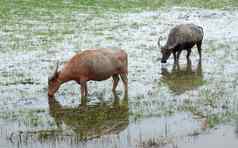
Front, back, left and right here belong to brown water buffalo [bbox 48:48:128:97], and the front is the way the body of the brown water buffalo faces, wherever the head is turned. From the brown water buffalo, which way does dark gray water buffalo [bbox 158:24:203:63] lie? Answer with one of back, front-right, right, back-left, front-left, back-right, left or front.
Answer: back-right

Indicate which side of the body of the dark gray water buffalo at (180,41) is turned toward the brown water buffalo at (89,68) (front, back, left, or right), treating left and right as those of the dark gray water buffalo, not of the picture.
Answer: front

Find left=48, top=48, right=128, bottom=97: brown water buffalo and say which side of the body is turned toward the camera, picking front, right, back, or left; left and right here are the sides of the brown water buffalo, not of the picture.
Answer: left

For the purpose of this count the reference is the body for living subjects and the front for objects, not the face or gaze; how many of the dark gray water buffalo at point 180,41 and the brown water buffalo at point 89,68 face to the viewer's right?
0

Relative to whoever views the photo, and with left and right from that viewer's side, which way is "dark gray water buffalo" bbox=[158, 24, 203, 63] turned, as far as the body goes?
facing the viewer and to the left of the viewer
